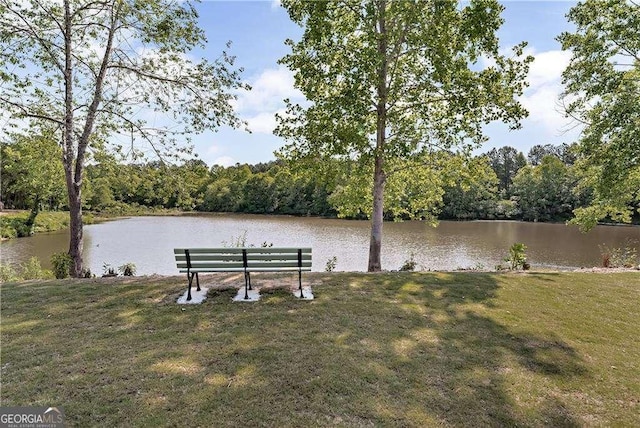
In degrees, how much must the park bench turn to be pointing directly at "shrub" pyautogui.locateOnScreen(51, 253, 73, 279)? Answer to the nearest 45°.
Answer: approximately 45° to its left

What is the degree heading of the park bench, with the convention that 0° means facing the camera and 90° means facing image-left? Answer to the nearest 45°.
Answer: approximately 180°
